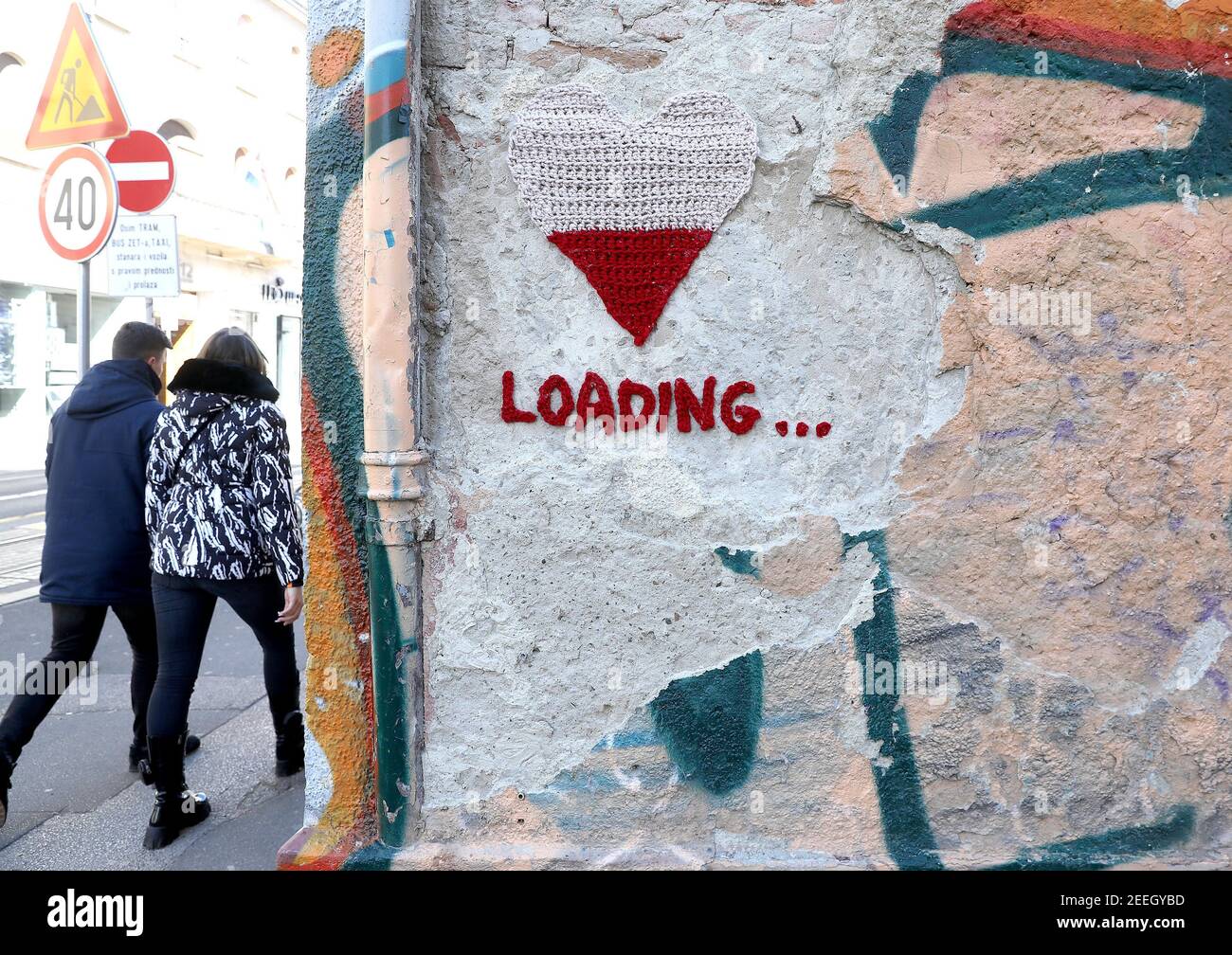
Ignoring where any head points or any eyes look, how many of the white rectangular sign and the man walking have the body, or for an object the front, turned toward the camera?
1

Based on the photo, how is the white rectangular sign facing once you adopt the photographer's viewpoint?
facing the viewer

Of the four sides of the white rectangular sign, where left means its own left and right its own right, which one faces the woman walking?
front

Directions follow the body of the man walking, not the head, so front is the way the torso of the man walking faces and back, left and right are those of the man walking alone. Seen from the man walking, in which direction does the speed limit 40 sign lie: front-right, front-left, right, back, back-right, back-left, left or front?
front-left

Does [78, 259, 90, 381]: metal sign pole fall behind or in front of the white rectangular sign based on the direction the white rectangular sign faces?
in front

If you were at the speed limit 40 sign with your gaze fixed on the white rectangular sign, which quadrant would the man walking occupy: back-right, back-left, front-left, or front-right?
back-right

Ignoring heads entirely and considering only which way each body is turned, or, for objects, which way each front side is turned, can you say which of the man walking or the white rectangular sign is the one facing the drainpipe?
the white rectangular sign

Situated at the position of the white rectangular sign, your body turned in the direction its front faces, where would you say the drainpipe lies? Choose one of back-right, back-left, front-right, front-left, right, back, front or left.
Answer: front

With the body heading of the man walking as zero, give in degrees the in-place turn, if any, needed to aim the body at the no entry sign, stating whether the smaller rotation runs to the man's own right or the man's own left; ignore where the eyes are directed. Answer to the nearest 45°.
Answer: approximately 45° to the man's own left

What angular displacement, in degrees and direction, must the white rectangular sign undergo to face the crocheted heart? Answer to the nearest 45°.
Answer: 0° — it already faces it

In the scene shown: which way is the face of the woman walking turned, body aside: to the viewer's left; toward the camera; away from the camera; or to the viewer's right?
away from the camera

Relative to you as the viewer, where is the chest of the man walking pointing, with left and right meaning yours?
facing away from the viewer and to the right of the viewer
